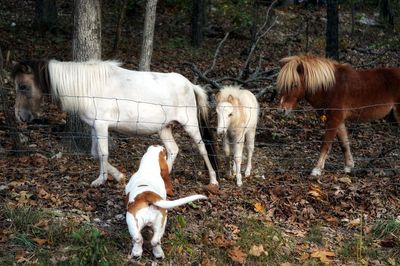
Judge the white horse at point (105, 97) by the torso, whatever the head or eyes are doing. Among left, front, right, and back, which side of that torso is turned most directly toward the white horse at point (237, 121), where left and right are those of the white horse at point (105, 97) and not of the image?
back

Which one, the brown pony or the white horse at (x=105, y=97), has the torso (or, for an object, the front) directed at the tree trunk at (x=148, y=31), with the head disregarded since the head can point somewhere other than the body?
the brown pony

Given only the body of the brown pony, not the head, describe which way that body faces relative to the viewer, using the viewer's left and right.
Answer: facing to the left of the viewer

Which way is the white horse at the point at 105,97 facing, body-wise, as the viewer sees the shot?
to the viewer's left

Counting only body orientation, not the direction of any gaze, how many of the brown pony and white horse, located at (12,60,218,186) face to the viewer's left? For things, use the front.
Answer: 2

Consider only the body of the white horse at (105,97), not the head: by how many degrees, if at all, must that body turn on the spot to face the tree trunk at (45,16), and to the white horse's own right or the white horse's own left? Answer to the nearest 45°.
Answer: approximately 90° to the white horse's own right

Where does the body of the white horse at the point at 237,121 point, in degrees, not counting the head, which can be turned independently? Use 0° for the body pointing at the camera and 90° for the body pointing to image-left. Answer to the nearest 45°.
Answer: approximately 45°

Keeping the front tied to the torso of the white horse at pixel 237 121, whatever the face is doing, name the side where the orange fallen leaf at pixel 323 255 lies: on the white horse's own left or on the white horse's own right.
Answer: on the white horse's own left

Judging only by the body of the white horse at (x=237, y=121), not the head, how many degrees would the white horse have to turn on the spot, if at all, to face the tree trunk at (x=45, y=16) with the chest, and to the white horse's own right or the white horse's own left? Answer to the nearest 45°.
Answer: approximately 90° to the white horse's own right

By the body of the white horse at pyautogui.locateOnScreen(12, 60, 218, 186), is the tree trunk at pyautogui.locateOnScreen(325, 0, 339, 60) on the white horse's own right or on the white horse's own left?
on the white horse's own right

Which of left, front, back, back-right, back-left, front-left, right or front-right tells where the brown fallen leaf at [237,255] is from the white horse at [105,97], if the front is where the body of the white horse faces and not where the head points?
back-left

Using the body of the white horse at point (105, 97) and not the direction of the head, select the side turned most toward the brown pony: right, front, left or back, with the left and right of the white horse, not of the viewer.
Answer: back

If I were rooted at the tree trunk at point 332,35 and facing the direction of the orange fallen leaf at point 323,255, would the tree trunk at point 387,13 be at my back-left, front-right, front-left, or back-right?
back-left

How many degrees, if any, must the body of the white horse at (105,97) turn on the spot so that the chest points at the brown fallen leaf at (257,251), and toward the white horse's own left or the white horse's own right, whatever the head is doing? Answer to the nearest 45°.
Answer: approximately 135° to the white horse's own left
